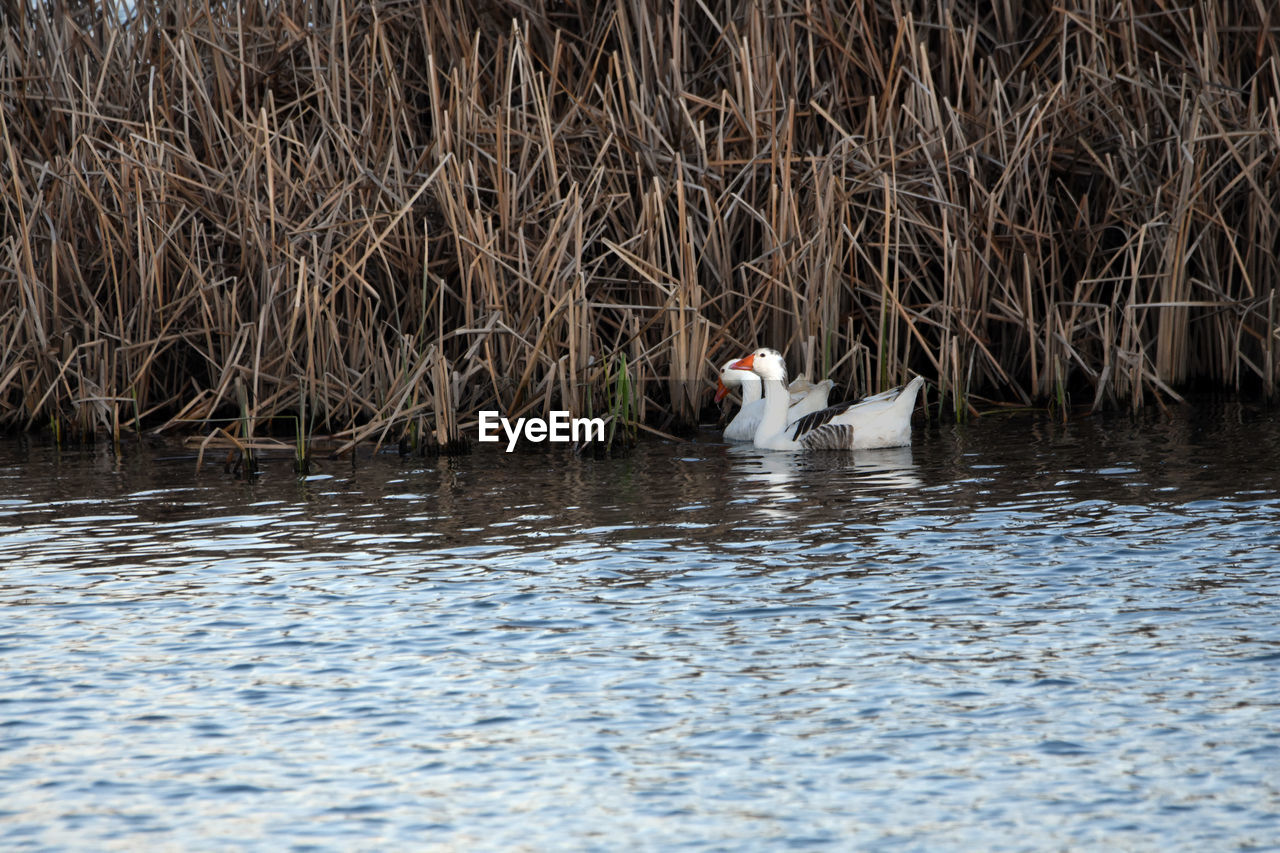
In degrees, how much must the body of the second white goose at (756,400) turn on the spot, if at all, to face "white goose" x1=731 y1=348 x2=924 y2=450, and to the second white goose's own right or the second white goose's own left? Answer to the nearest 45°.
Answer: approximately 135° to the second white goose's own left

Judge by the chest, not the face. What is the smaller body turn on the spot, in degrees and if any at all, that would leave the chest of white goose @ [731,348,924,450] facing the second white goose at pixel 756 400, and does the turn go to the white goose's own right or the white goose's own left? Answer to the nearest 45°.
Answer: approximately 45° to the white goose's own right

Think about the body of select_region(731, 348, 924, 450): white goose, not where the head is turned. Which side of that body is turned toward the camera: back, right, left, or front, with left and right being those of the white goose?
left

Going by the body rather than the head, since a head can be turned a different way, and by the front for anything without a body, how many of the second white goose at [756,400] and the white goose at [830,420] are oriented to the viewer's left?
2

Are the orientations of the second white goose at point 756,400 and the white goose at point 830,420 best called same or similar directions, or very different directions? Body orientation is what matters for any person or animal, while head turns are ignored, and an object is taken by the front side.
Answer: same or similar directions

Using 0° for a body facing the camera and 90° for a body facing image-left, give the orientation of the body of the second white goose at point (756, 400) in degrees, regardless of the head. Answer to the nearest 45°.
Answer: approximately 90°
